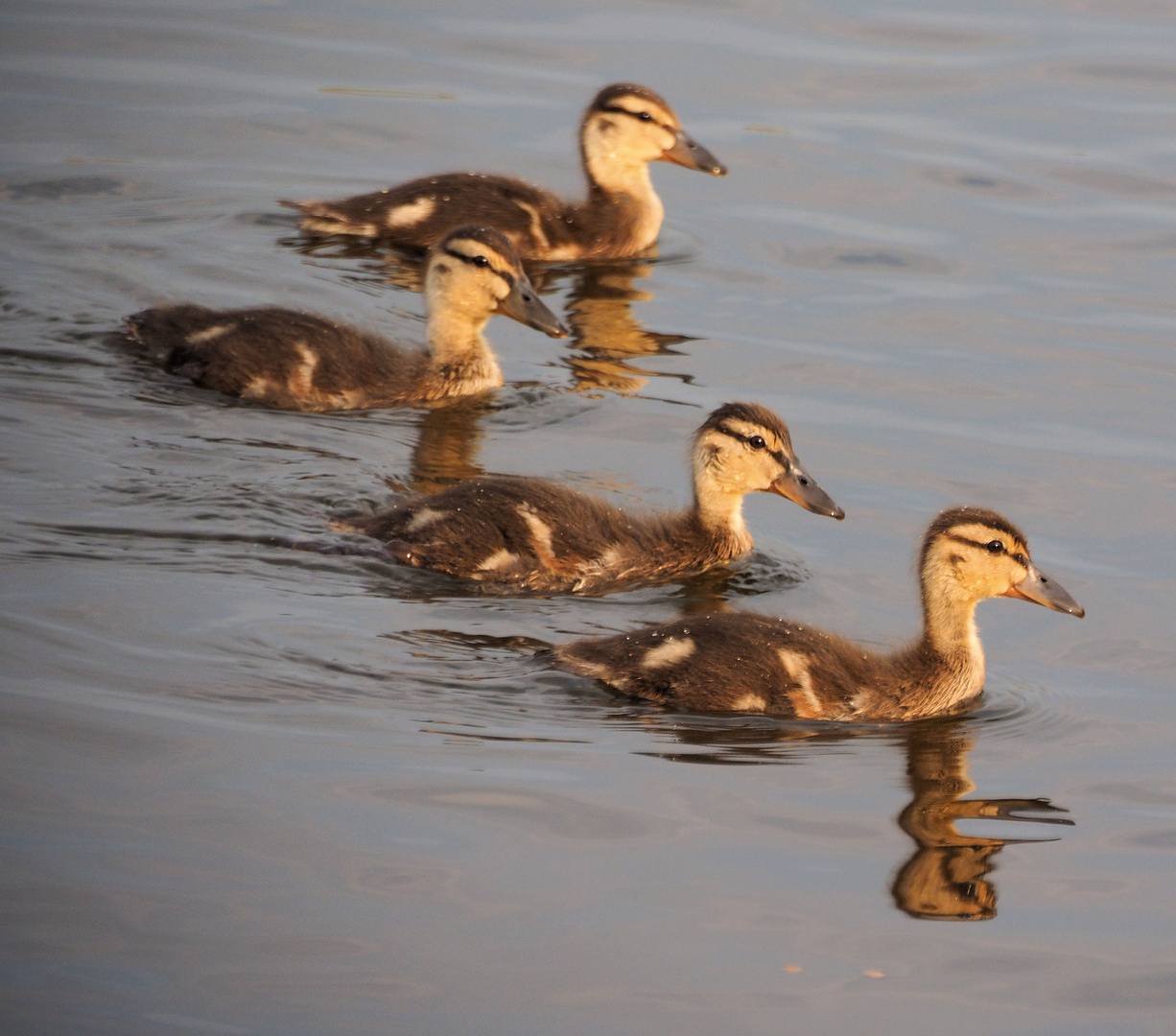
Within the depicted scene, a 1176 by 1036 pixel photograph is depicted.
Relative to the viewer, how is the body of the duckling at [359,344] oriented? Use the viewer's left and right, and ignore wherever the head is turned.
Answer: facing to the right of the viewer

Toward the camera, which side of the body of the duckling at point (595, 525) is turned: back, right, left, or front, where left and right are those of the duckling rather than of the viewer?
right

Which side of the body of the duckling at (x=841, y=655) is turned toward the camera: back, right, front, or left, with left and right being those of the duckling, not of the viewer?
right

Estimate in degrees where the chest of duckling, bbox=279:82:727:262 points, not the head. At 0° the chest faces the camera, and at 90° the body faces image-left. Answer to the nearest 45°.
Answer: approximately 270°

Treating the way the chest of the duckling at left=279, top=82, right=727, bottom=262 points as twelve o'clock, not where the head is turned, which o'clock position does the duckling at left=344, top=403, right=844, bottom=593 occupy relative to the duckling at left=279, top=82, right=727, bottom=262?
the duckling at left=344, top=403, right=844, bottom=593 is roughly at 3 o'clock from the duckling at left=279, top=82, right=727, bottom=262.

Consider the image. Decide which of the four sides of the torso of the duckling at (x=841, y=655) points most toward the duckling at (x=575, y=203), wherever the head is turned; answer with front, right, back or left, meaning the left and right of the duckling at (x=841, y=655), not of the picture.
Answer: left

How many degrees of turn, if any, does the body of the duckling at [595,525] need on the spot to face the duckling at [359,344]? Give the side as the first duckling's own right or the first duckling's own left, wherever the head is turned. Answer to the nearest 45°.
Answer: approximately 135° to the first duckling's own left

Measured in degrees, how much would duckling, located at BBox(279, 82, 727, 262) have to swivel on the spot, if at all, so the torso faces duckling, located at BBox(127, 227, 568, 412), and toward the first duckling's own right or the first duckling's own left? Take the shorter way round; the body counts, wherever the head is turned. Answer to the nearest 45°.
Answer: approximately 90° to the first duckling's own right

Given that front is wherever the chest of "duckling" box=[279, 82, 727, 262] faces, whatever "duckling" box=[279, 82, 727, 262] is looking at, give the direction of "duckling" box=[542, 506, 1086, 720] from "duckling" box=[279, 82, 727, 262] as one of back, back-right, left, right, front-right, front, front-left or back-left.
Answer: right

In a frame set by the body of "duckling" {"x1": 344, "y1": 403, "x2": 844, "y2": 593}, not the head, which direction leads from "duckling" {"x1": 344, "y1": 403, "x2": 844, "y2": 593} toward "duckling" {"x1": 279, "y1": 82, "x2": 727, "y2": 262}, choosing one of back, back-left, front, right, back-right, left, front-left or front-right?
left
